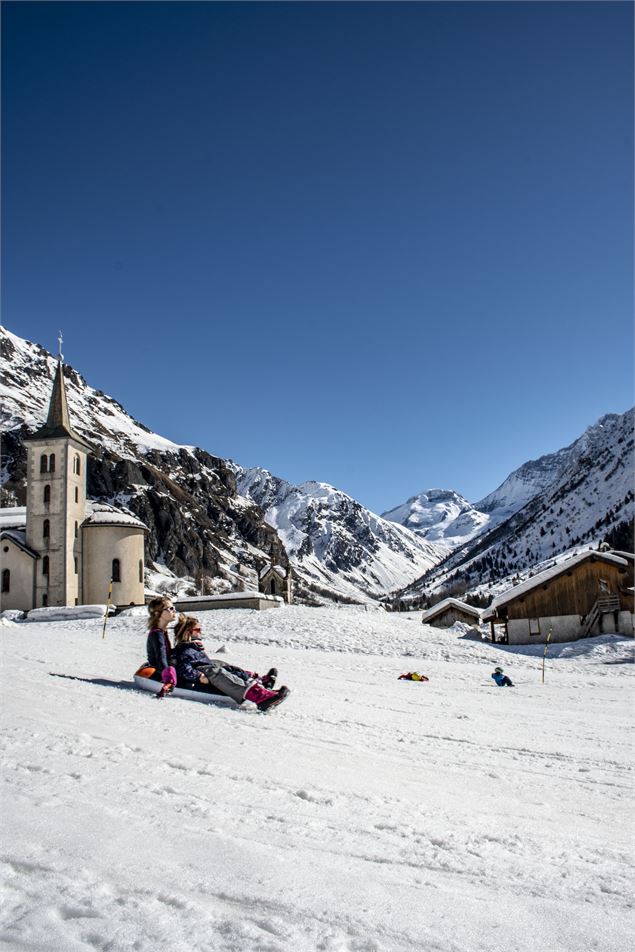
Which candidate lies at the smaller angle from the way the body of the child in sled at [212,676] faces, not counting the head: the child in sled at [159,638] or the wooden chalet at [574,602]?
the wooden chalet

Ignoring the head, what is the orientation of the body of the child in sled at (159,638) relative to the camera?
to the viewer's right

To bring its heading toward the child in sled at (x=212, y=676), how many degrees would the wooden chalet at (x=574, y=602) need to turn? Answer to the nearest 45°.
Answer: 0° — it already faces them

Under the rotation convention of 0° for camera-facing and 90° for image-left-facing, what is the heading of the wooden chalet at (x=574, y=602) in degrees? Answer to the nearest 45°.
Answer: approximately 0°

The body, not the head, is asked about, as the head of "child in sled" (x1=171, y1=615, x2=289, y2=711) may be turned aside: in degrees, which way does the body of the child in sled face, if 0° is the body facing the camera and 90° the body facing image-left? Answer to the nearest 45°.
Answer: approximately 270°

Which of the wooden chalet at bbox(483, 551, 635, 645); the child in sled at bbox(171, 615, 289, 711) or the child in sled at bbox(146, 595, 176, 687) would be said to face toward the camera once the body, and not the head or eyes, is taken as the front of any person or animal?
the wooden chalet

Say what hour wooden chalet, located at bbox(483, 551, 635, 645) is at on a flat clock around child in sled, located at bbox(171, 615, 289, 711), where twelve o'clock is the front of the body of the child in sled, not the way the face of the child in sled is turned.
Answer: The wooden chalet is roughly at 10 o'clock from the child in sled.

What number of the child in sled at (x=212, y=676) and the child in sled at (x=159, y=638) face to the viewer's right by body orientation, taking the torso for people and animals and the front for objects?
2
